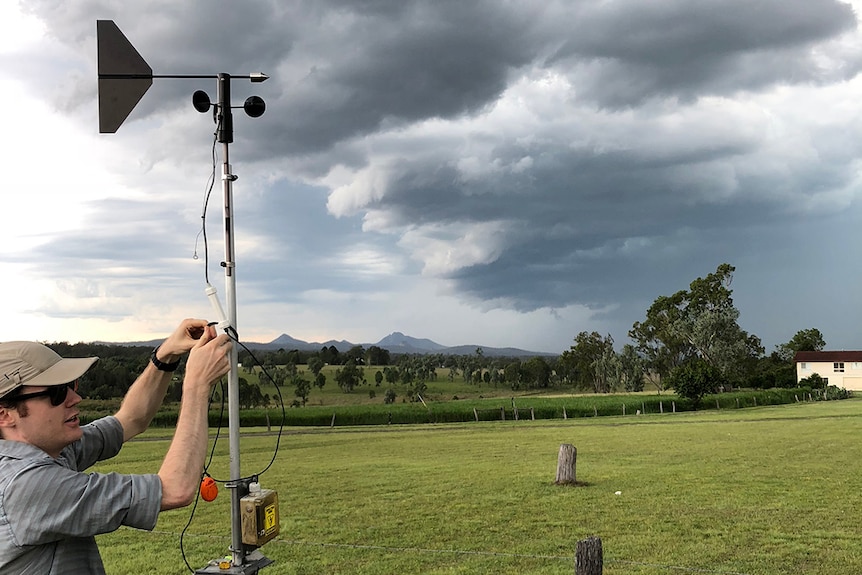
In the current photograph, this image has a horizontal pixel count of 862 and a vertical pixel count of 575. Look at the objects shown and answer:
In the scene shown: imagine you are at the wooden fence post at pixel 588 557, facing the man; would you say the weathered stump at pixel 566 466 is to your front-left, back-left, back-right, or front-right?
back-right

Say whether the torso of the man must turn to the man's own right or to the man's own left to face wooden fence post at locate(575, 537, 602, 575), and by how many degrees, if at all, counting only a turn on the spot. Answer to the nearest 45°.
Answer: approximately 45° to the man's own left

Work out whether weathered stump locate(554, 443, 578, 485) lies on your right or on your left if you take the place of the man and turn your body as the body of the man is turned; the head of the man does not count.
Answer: on your left

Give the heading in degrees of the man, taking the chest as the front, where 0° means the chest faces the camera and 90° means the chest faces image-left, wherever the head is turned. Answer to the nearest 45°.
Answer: approximately 270°

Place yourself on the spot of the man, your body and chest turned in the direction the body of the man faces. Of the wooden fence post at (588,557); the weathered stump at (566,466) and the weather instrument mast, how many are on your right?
0

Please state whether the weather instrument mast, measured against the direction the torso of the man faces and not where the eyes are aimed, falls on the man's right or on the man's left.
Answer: on the man's left

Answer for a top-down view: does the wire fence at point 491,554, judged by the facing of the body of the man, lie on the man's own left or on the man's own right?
on the man's own left

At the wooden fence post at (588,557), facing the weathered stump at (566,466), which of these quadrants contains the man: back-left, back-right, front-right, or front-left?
back-left

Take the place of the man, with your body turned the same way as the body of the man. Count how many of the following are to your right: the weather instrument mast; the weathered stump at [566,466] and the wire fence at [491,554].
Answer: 0
